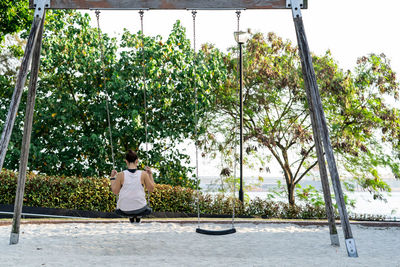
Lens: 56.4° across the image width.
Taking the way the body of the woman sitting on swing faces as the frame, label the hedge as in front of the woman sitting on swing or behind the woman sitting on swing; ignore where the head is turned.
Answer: in front

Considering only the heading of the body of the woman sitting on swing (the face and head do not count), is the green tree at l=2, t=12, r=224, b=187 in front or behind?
in front

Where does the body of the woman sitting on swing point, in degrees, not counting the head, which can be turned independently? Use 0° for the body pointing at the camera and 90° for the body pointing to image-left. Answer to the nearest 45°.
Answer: approximately 180°
